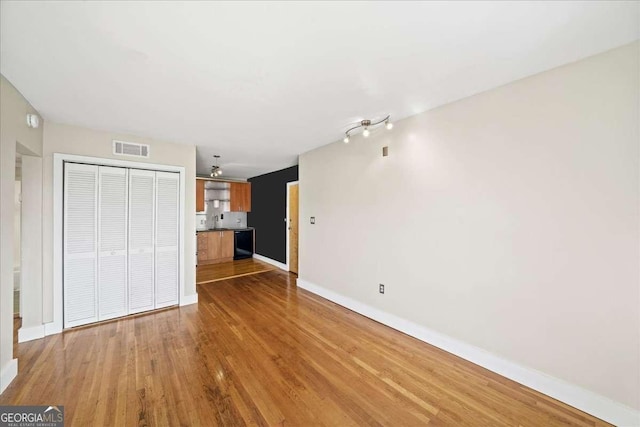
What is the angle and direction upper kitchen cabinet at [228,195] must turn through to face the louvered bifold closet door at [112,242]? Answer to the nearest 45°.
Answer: approximately 45° to its right

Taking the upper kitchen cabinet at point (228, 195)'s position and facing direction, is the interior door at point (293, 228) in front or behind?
in front

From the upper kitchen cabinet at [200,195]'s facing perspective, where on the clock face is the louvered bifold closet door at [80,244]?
The louvered bifold closet door is roughly at 1 o'clock from the upper kitchen cabinet.

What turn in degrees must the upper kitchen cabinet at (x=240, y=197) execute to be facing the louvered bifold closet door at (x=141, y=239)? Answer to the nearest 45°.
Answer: approximately 45° to its right

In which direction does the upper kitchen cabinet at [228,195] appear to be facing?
toward the camera

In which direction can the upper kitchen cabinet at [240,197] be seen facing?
toward the camera

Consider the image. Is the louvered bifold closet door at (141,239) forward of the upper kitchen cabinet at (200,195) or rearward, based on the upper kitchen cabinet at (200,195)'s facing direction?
forward

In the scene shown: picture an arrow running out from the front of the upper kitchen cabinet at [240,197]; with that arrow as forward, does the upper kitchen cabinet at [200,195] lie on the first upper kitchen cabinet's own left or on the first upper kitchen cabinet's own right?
on the first upper kitchen cabinet's own right

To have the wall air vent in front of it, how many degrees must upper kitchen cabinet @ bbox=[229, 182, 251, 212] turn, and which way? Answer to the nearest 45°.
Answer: approximately 45° to its right
